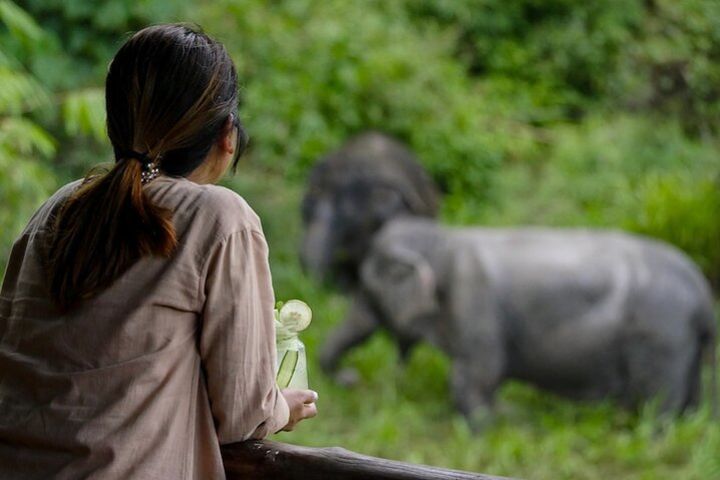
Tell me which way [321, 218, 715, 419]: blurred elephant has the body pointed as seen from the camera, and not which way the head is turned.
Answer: to the viewer's left

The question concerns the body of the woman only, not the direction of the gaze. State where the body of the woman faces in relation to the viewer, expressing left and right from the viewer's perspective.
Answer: facing away from the viewer and to the right of the viewer

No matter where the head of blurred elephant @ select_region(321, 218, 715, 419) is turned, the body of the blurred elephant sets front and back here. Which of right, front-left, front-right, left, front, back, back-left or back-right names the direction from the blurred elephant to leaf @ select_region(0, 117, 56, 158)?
front-left

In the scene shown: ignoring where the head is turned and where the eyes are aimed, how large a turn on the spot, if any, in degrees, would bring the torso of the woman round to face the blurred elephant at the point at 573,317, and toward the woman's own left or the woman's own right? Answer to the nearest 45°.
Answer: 0° — they already face it

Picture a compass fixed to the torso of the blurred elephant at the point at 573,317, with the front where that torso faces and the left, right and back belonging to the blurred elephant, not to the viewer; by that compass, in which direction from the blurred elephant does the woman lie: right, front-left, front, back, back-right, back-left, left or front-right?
left

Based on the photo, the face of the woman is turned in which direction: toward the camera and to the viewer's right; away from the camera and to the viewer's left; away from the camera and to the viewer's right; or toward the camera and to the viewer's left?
away from the camera and to the viewer's right

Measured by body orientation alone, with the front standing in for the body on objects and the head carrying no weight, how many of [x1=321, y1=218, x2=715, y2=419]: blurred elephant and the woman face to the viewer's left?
1
